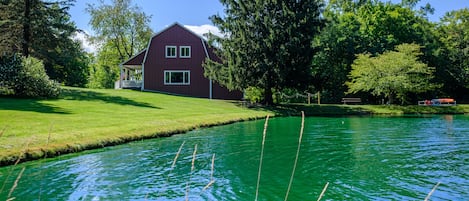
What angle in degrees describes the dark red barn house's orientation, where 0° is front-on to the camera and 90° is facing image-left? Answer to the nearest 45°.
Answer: approximately 90°

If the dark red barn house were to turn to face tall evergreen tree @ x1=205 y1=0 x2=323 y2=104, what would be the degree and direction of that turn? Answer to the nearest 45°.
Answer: approximately 135° to its left

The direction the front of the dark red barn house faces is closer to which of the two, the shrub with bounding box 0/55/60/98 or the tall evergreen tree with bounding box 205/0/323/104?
the shrub

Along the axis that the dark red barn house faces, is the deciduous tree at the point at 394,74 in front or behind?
behind

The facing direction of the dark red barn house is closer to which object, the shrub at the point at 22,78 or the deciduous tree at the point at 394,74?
the shrub
